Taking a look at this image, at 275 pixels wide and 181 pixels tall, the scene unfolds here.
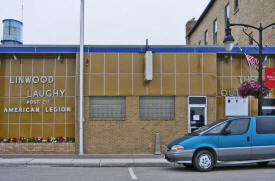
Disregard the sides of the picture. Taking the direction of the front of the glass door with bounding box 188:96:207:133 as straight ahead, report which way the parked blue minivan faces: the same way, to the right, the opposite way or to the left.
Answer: to the right

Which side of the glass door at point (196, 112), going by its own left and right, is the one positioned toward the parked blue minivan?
front

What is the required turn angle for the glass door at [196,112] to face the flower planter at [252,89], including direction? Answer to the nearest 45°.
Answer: approximately 45° to its left

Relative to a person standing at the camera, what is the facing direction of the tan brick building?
facing the viewer

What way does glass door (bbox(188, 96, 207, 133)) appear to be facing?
toward the camera

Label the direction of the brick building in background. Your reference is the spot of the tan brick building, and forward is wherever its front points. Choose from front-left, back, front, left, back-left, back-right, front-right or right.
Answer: back-left

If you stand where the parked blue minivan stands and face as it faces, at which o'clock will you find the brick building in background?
The brick building in background is roughly at 3 o'clock from the parked blue minivan.

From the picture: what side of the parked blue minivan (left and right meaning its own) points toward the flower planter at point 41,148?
front

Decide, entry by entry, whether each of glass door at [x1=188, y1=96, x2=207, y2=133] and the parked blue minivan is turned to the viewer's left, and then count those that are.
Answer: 1

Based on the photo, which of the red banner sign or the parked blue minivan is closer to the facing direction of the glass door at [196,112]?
the parked blue minivan

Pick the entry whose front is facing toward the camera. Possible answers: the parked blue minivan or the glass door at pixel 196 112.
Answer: the glass door

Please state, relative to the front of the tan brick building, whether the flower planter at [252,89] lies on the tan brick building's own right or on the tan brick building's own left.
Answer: on the tan brick building's own left

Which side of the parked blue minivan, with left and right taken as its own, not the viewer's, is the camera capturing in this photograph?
left

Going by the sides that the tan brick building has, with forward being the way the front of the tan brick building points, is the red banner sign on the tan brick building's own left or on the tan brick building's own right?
on the tan brick building's own left

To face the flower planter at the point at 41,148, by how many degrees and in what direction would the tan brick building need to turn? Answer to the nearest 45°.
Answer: approximately 90° to its right

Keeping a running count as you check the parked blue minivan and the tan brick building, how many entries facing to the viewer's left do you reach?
1
